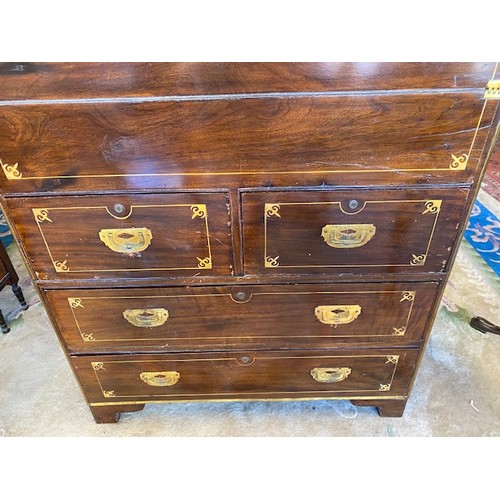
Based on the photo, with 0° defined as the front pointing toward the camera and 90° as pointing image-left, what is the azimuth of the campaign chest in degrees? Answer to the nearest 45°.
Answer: approximately 0°
